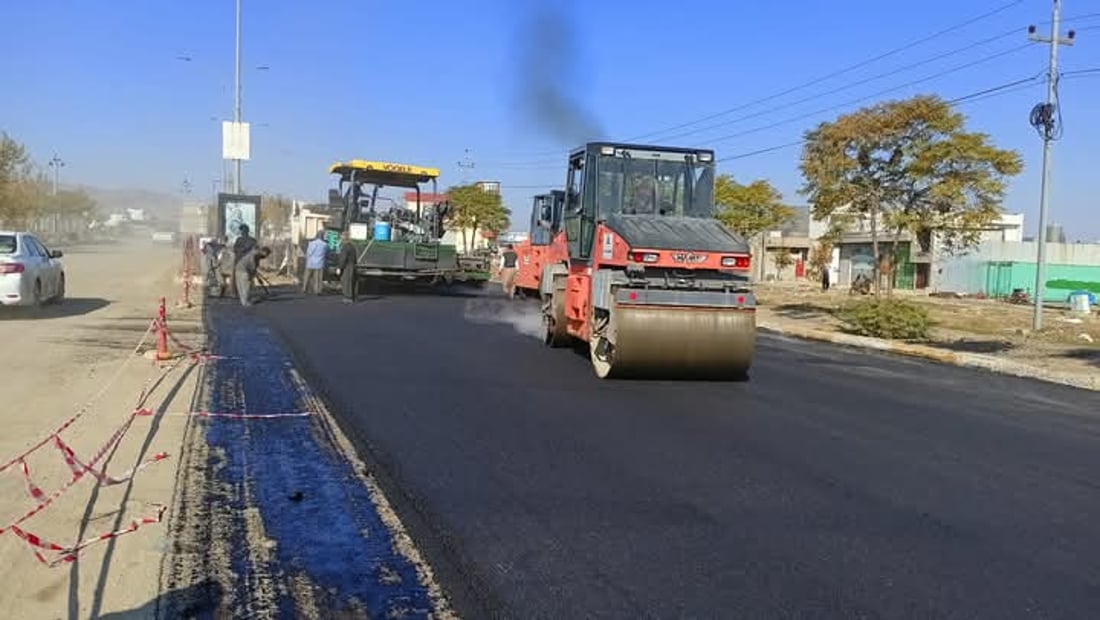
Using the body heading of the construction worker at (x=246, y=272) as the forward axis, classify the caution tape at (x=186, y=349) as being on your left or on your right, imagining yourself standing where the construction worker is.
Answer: on your right

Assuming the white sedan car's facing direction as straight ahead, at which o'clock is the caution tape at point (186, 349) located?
The caution tape is roughly at 4 o'clock from the white sedan car.

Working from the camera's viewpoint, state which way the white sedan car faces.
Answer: facing away from the viewer and to the right of the viewer

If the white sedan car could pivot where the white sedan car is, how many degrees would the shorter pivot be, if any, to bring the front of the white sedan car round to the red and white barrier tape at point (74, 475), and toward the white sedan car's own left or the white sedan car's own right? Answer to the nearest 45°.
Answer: approximately 135° to the white sedan car's own right

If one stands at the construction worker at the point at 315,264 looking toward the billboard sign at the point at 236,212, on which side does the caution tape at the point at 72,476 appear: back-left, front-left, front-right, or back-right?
back-left

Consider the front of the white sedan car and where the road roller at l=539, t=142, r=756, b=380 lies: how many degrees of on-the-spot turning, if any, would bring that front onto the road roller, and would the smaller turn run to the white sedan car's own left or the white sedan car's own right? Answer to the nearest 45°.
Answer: approximately 90° to the white sedan car's own right

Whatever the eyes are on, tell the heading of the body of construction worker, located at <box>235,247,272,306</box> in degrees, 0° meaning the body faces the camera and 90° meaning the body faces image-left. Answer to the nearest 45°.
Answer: approximately 270°
